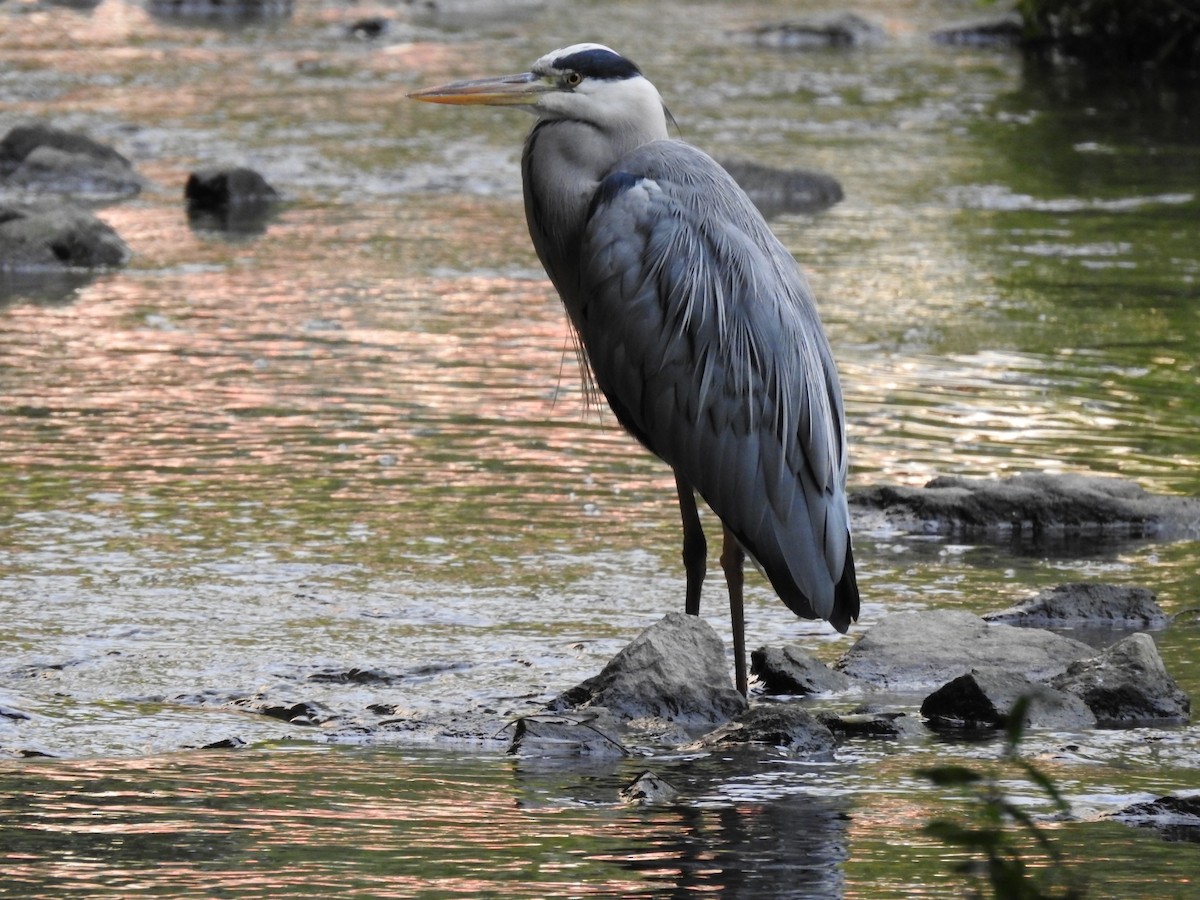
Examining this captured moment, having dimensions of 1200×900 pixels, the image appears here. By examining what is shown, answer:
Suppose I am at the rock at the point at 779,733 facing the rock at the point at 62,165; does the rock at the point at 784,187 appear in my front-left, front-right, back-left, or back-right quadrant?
front-right

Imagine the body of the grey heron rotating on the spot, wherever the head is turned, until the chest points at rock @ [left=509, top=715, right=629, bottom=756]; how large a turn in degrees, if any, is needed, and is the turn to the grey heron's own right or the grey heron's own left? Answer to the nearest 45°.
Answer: approximately 90° to the grey heron's own left

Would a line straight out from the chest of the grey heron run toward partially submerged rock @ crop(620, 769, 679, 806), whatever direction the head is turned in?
no

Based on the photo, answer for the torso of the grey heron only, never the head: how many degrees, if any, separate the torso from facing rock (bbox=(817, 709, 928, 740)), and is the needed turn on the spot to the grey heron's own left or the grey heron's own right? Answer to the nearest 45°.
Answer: approximately 135° to the grey heron's own left

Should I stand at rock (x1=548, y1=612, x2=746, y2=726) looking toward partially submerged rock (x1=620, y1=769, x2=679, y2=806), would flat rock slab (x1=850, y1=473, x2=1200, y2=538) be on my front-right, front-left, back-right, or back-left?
back-left

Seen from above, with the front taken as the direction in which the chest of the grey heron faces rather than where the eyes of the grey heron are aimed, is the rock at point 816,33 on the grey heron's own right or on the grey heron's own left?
on the grey heron's own right

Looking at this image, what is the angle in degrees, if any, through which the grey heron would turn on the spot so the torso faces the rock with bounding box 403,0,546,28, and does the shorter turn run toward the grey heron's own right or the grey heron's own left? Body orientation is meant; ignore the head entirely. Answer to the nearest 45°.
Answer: approximately 90° to the grey heron's own right

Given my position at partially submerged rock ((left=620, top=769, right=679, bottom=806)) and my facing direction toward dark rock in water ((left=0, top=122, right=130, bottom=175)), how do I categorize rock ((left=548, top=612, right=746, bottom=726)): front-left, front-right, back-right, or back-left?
front-right

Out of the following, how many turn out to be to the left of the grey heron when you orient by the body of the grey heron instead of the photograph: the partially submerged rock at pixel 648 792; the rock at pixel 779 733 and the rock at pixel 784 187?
2

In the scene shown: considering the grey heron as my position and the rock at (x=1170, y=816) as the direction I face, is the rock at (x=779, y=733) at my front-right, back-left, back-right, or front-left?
front-right

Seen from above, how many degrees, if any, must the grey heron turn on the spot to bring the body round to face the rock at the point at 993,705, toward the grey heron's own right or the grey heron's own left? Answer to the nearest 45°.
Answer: approximately 135° to the grey heron's own left

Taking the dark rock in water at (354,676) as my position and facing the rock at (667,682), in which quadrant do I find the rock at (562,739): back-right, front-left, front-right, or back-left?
front-right

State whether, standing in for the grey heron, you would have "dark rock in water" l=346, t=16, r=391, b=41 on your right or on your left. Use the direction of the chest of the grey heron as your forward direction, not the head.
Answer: on your right

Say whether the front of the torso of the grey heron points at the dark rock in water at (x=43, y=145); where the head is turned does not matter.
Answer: no

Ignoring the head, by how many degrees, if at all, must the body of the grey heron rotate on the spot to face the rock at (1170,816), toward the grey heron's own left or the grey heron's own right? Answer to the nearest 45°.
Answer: approximately 135° to the grey heron's own left

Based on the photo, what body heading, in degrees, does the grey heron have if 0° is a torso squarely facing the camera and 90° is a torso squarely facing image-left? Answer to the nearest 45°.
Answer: approximately 90°

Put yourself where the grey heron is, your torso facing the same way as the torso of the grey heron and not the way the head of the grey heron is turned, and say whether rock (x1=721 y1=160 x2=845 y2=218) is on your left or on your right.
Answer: on your right

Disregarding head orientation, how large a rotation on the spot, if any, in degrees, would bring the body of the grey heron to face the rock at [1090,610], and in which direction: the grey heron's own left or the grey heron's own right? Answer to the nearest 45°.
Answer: approximately 180°

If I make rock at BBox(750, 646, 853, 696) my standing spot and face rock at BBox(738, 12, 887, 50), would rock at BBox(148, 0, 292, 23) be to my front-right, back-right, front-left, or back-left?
front-left

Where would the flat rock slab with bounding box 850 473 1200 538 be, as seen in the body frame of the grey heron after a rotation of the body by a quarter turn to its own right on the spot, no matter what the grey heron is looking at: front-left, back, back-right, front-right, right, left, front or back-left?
front-right

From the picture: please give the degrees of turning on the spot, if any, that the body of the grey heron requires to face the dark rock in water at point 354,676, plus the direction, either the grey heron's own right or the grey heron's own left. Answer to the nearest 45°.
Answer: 0° — it already faces it
